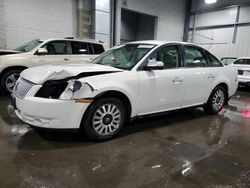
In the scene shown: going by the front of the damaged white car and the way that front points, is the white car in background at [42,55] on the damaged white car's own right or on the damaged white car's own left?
on the damaged white car's own right

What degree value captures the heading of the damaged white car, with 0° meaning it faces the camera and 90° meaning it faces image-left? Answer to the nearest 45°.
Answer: approximately 45°
